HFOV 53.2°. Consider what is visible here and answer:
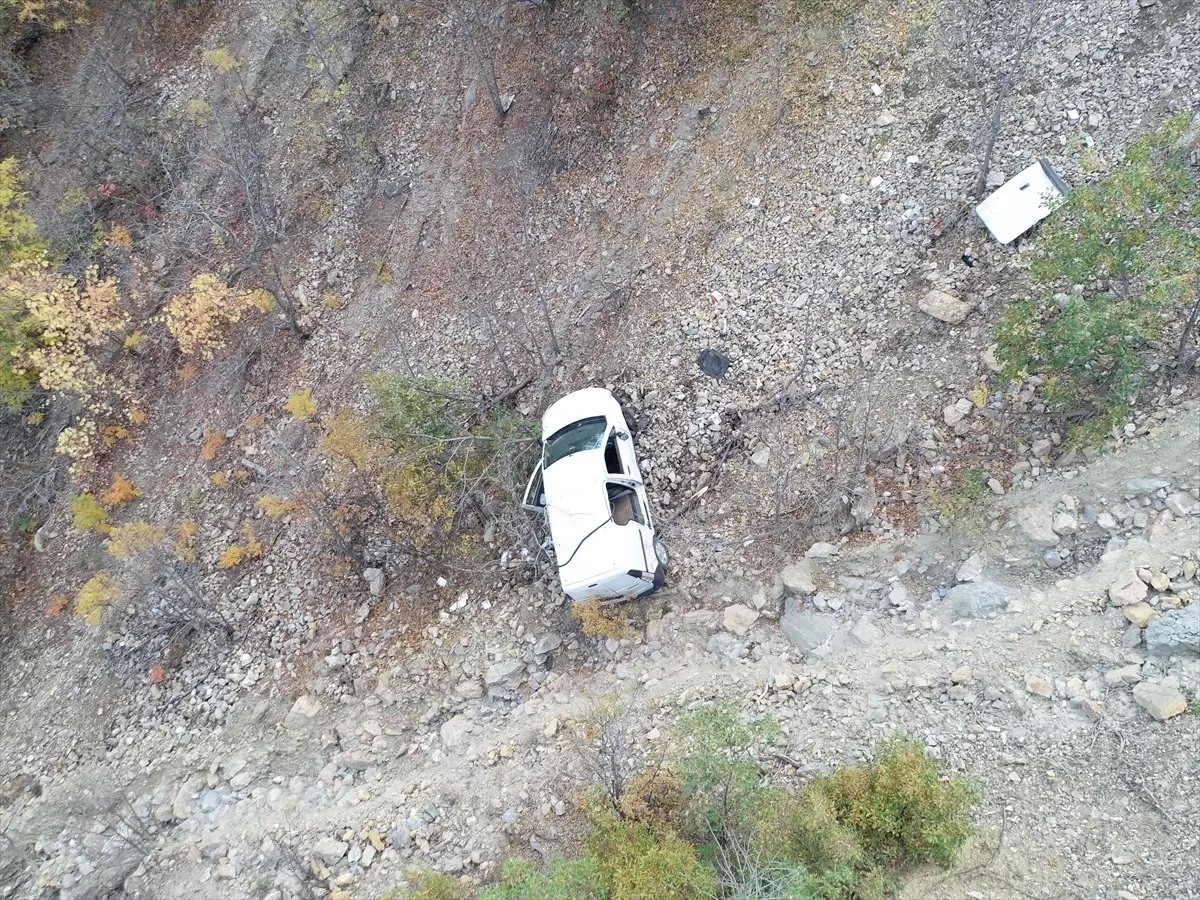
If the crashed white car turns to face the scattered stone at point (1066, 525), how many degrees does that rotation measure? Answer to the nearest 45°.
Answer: approximately 90° to its right

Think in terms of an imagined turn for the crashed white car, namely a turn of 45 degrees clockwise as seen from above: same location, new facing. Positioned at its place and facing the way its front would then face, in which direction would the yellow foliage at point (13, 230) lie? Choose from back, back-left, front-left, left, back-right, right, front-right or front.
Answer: back-left

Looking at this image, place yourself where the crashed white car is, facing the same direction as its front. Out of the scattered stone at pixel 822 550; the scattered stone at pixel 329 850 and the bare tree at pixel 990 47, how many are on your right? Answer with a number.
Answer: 2

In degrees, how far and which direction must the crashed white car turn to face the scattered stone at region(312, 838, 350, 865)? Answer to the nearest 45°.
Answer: approximately 90° to its left

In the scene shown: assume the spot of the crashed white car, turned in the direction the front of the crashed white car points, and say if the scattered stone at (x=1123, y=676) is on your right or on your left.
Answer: on your right

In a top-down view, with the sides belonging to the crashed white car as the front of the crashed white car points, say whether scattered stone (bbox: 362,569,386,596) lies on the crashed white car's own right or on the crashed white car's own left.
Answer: on the crashed white car's own left

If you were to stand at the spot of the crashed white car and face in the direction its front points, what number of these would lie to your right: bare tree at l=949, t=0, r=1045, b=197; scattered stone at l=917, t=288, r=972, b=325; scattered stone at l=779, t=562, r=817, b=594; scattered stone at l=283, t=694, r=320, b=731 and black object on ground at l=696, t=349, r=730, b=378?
4

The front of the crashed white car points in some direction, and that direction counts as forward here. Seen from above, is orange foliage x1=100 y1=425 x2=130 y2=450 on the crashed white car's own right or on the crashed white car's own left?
on the crashed white car's own left

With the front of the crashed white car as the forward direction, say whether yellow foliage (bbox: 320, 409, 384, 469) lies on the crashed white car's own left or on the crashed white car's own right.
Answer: on the crashed white car's own left

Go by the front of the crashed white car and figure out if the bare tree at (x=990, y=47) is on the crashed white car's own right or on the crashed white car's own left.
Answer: on the crashed white car's own right

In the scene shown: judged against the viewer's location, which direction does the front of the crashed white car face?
facing away from the viewer
